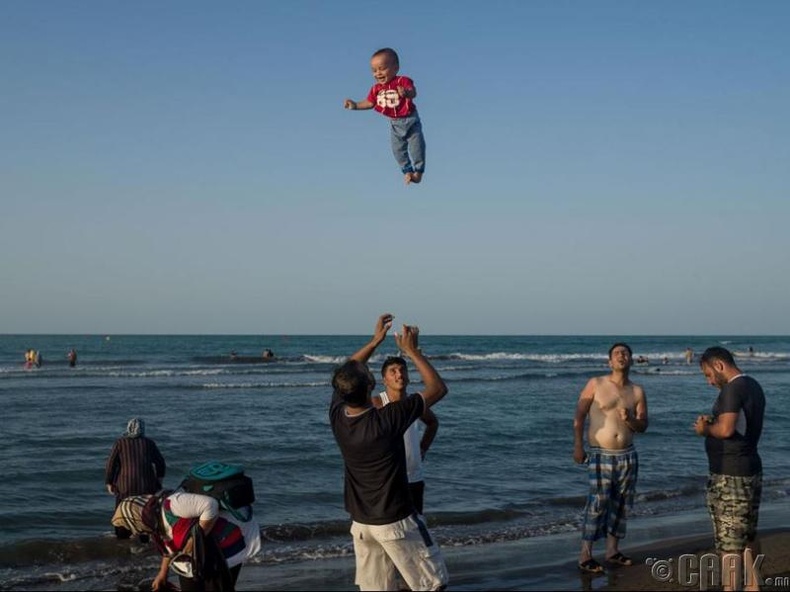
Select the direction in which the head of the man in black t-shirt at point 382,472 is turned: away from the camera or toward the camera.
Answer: away from the camera

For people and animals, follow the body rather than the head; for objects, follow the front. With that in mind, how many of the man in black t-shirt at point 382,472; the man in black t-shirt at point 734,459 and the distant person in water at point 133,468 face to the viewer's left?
1

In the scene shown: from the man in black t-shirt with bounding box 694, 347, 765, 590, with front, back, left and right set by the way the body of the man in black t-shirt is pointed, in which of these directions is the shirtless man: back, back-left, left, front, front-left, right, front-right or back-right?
front-right

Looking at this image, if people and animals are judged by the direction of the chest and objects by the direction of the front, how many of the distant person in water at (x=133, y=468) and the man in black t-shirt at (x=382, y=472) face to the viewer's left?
0

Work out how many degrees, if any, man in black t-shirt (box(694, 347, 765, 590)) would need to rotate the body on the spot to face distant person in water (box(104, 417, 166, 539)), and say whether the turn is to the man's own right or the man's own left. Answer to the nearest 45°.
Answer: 0° — they already face them

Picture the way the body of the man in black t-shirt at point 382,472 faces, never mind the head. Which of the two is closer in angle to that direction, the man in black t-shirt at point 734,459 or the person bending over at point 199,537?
the man in black t-shirt

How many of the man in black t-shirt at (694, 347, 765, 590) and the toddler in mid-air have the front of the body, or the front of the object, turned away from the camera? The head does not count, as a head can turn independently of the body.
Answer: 0

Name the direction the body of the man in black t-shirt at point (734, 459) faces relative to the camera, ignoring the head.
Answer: to the viewer's left

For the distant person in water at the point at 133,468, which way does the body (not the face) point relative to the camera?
away from the camera

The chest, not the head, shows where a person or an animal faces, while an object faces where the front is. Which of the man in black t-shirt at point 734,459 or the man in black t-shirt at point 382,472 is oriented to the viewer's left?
the man in black t-shirt at point 734,459

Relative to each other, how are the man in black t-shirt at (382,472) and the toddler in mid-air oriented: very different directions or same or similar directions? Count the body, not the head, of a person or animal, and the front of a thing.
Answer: very different directions

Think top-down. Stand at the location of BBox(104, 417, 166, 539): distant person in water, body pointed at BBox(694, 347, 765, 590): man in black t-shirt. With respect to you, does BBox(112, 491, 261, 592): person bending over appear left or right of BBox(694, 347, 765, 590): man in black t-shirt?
right

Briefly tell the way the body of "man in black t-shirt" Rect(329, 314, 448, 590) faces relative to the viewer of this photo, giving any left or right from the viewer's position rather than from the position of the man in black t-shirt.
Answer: facing away from the viewer and to the right of the viewer
